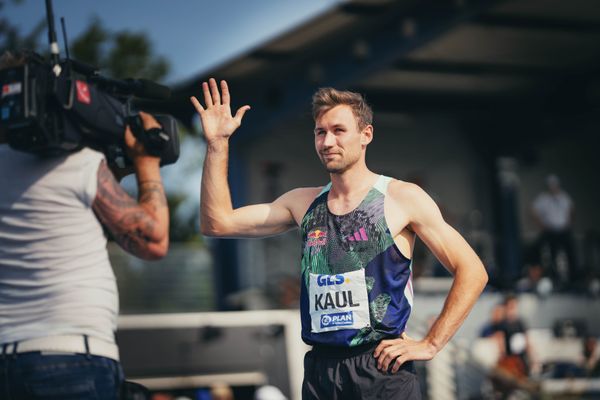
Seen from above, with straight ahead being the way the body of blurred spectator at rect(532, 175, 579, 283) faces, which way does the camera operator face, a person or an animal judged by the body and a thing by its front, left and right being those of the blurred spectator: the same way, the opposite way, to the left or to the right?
the opposite way

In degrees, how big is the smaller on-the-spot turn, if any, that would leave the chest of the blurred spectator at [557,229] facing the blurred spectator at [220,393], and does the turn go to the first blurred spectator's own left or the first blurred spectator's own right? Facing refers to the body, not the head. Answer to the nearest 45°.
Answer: approximately 45° to the first blurred spectator's own right

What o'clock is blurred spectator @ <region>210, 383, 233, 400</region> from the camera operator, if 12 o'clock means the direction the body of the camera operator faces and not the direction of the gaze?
The blurred spectator is roughly at 11 o'clock from the camera operator.

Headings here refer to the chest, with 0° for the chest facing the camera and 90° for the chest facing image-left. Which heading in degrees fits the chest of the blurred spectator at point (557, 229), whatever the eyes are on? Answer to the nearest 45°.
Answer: approximately 0°

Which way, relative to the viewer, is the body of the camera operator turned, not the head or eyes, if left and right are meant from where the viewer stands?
facing away from the viewer and to the right of the viewer

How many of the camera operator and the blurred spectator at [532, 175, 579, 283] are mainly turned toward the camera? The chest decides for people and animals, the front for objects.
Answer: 1

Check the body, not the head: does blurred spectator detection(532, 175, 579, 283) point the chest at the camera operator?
yes

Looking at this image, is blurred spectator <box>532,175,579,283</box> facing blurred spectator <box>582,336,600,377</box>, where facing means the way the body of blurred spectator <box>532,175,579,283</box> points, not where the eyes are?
yes
